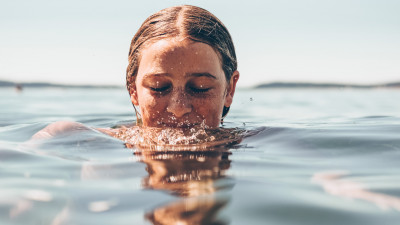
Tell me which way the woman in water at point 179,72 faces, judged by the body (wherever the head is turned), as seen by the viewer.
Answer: toward the camera
